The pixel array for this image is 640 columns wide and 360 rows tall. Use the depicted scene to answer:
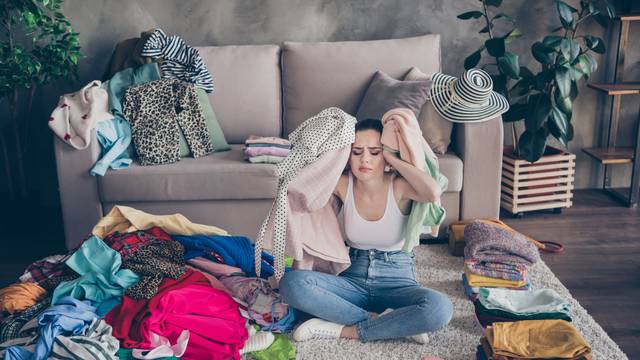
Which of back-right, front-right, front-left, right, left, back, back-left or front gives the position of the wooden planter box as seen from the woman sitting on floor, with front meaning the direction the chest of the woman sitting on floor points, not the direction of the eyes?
back-left

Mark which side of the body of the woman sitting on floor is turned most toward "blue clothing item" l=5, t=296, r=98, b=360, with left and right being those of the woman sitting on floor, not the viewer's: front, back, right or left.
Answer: right

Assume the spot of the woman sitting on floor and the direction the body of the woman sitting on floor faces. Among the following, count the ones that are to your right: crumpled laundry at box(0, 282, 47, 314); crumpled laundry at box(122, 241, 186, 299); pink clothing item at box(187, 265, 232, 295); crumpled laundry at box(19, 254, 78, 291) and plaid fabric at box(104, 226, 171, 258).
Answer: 5

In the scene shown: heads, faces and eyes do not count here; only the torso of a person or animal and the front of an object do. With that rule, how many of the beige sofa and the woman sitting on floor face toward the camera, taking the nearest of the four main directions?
2

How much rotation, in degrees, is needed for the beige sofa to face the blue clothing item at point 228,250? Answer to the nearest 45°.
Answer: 0° — it already faces it

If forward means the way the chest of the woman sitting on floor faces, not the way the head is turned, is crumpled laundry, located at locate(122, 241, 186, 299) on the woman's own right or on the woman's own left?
on the woman's own right

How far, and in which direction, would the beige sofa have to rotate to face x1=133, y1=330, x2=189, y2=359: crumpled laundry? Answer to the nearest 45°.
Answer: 0° — it already faces it

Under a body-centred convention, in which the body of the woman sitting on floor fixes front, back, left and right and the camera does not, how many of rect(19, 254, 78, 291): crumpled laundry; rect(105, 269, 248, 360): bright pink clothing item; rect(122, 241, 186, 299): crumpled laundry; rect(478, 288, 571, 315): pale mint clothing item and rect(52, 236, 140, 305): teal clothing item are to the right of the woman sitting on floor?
4

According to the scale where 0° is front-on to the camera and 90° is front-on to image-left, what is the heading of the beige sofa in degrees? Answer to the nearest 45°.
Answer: approximately 0°

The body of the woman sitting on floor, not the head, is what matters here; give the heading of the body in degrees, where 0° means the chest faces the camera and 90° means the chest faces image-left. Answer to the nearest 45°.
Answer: approximately 0°

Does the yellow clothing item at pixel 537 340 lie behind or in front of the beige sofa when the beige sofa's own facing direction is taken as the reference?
in front

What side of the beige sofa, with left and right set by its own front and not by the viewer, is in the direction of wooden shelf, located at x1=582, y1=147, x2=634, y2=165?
left
